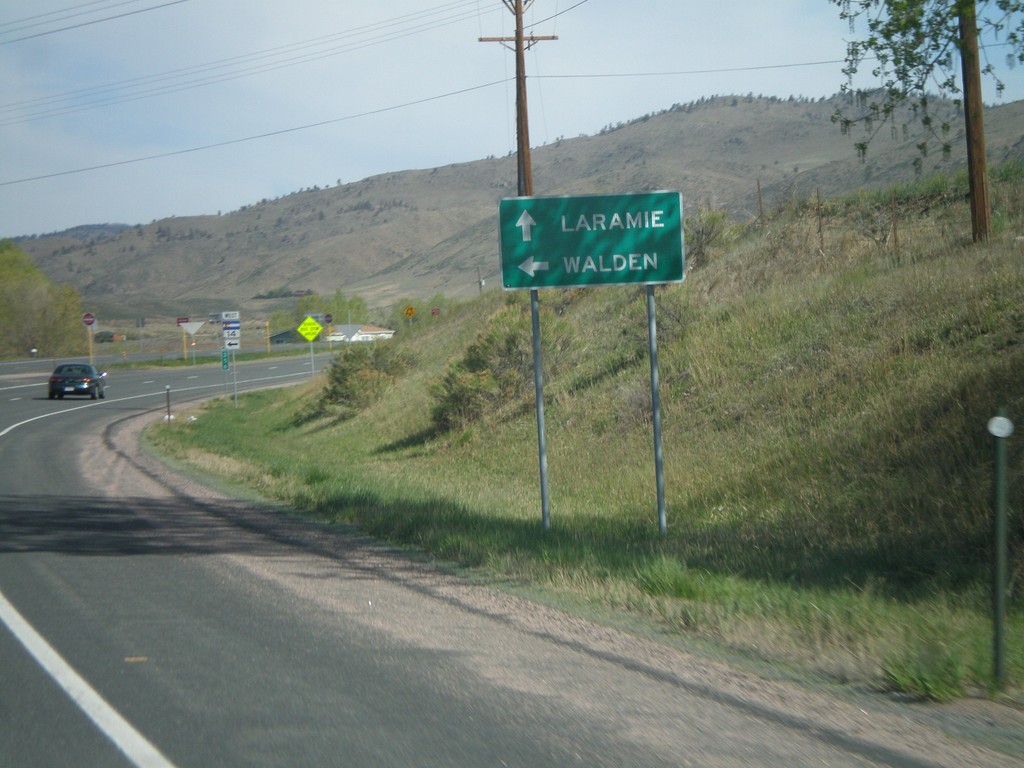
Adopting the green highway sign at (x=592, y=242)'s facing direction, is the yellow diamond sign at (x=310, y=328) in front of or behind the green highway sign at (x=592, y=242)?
behind

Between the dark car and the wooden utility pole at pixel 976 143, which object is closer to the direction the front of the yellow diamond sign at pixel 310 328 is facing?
the wooden utility pole

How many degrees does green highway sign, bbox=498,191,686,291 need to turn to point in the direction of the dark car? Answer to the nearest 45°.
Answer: approximately 135° to its right

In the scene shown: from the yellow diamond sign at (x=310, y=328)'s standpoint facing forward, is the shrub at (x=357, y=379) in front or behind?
in front

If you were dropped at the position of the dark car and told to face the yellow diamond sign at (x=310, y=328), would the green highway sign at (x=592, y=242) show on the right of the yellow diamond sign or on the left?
right

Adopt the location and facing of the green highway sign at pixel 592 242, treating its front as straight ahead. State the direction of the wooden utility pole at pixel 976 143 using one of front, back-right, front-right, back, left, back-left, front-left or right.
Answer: back-left

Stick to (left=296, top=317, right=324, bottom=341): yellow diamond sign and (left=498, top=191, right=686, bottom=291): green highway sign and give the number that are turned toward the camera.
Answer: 2

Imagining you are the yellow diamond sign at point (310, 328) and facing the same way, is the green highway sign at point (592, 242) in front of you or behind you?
in front

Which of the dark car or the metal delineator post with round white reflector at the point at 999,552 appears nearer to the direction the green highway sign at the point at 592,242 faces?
the metal delineator post with round white reflector

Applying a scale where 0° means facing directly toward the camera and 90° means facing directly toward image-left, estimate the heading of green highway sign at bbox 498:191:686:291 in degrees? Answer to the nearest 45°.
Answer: approximately 0°

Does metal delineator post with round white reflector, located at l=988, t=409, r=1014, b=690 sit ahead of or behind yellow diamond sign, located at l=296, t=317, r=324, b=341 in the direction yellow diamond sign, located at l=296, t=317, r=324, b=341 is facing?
ahead

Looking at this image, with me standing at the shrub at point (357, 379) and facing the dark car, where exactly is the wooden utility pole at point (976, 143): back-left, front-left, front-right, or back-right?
back-left
